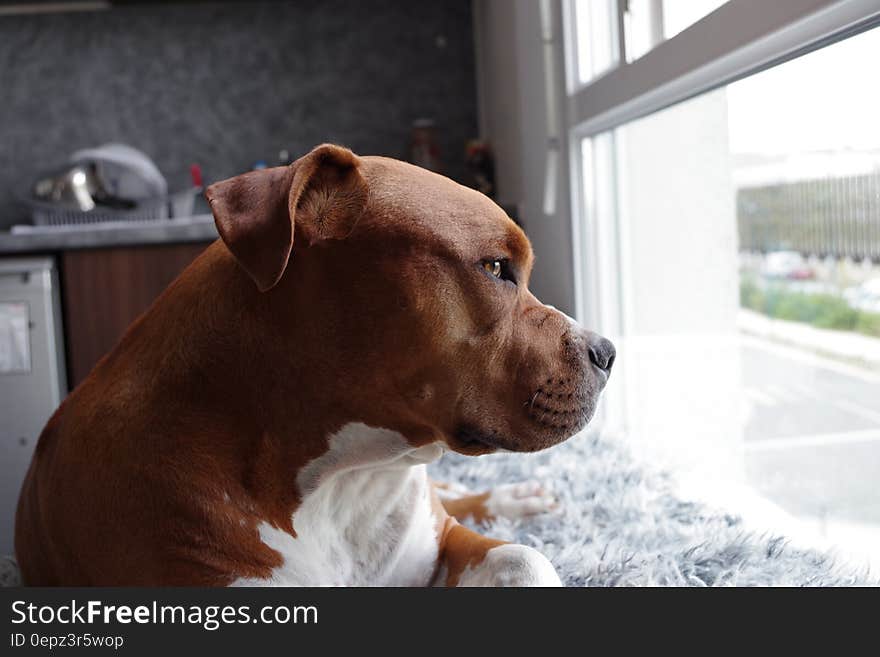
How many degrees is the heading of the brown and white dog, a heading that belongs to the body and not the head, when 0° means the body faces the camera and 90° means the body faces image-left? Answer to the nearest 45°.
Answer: approximately 270°

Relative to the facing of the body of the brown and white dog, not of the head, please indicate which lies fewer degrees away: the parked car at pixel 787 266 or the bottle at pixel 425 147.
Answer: the parked car

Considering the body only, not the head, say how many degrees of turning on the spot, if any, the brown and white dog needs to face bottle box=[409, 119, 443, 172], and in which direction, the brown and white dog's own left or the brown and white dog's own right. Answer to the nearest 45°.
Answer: approximately 90° to the brown and white dog's own left

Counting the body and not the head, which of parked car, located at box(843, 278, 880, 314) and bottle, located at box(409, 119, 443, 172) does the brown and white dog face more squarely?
the parked car

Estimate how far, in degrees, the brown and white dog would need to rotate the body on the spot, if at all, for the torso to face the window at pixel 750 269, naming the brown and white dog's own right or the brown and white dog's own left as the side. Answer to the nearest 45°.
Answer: approximately 45° to the brown and white dog's own left
